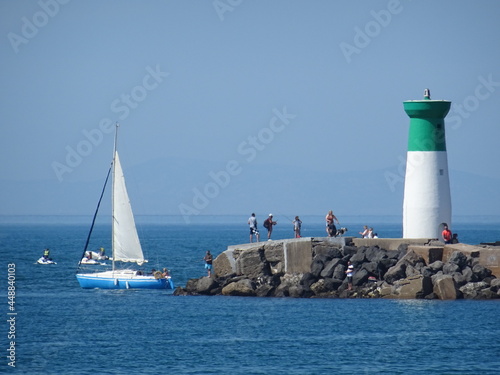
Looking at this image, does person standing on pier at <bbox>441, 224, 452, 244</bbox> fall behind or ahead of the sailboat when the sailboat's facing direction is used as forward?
behind

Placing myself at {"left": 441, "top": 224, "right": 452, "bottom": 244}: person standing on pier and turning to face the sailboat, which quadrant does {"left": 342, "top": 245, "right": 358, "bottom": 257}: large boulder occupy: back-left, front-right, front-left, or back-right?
front-left

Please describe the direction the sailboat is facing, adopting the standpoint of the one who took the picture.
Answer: facing to the left of the viewer

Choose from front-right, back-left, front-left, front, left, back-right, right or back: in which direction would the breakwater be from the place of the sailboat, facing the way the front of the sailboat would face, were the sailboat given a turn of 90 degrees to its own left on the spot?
front-left

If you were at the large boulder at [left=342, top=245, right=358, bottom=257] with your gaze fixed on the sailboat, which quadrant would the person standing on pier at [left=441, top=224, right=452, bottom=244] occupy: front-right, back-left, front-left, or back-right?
back-right
